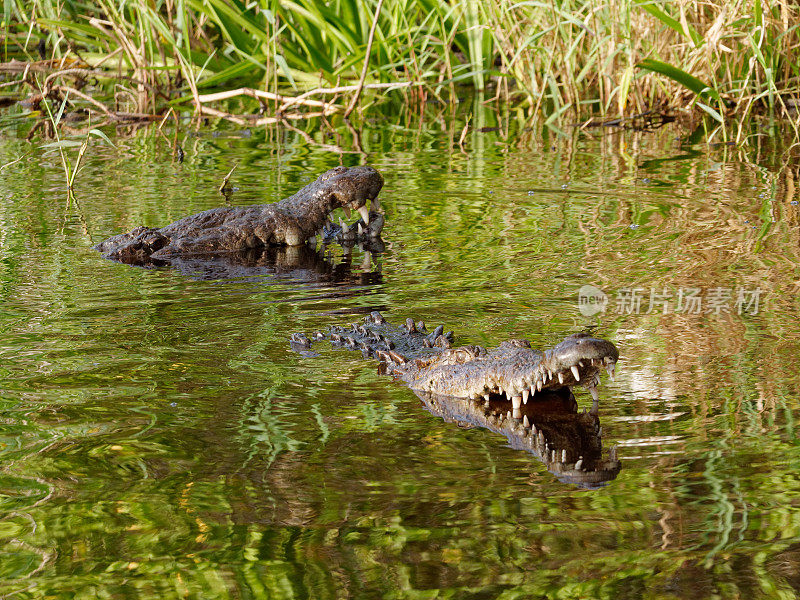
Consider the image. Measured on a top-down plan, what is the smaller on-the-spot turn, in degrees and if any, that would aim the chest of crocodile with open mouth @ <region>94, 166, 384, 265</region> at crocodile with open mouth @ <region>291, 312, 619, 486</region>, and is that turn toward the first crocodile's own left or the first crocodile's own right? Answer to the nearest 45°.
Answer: approximately 90° to the first crocodile's own right

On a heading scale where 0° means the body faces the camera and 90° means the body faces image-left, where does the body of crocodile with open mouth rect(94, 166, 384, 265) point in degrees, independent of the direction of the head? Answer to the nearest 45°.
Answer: approximately 270°

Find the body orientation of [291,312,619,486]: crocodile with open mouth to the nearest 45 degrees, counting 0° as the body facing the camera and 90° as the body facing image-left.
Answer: approximately 315°

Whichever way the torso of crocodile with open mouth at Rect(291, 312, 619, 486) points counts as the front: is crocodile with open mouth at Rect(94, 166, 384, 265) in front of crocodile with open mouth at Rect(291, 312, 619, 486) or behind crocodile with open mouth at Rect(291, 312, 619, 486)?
behind
